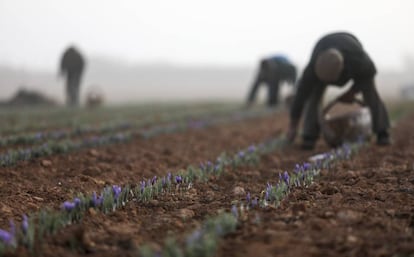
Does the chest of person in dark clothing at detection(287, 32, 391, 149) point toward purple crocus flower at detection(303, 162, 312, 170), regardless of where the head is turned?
yes

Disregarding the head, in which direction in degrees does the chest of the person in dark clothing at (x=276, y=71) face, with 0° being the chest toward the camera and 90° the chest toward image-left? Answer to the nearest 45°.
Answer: approximately 270°

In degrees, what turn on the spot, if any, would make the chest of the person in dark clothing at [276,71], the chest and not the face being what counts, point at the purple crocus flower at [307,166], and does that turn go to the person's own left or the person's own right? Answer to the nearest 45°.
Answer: approximately 90° to the person's own right

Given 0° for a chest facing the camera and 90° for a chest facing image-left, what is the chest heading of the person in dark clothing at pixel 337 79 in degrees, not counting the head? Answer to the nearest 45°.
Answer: approximately 0°

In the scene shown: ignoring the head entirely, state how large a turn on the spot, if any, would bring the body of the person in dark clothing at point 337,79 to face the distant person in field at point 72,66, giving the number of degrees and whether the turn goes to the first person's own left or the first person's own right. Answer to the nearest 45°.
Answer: approximately 135° to the first person's own right

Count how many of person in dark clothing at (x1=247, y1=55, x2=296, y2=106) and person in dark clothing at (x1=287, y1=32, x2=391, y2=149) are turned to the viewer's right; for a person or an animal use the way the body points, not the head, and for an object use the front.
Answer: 1

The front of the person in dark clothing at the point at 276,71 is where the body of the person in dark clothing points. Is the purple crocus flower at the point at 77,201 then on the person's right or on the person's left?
on the person's right
